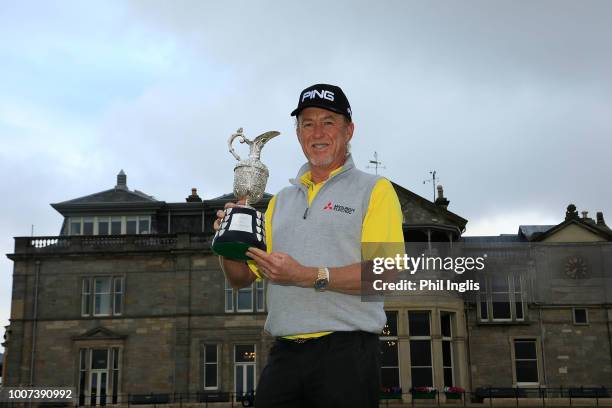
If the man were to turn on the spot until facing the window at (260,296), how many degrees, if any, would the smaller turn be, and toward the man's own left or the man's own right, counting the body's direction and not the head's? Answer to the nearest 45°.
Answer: approximately 135° to the man's own right

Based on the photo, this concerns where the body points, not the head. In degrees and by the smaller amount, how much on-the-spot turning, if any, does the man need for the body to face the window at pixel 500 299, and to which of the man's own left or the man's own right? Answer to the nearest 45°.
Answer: approximately 135° to the man's own right

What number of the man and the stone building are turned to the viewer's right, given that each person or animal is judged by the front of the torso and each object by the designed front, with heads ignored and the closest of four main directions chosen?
0

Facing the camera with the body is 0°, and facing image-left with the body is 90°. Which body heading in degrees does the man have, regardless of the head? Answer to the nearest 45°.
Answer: approximately 45°

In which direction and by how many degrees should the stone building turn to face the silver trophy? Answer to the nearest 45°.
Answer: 0° — it already faces it

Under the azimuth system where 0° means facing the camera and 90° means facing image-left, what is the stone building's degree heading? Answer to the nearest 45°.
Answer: approximately 0°

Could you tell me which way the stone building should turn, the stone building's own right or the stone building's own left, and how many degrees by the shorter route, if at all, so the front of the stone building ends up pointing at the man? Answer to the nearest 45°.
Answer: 0° — it already faces them
